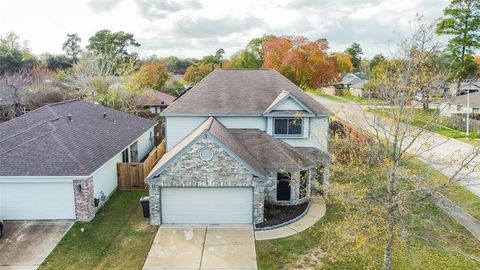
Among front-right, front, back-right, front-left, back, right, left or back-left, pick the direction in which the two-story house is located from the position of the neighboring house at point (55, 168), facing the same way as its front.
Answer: left

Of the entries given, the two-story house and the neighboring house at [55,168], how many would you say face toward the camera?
2

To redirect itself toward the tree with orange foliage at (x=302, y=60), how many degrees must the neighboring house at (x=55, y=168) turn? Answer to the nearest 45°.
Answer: approximately 135° to its left

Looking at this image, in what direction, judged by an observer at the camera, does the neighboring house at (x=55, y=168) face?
facing the viewer

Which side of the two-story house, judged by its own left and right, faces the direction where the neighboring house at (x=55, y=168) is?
right

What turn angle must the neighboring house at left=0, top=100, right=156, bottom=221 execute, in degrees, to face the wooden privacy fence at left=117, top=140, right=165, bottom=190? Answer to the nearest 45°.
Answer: approximately 135° to its left

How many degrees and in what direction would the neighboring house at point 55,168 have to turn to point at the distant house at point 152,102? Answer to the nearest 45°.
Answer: approximately 180°

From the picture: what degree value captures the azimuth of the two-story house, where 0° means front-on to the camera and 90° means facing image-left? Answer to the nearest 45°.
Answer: approximately 0°

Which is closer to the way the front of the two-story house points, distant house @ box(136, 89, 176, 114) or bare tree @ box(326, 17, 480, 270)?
the bare tree

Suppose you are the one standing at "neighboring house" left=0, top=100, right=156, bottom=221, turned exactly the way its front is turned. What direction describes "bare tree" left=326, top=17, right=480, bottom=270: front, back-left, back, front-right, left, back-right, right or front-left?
front-left

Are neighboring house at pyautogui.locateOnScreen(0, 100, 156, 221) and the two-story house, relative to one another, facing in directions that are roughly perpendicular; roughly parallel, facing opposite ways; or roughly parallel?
roughly parallel

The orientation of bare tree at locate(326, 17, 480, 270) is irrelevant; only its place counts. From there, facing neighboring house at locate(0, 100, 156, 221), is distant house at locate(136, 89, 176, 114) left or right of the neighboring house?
right

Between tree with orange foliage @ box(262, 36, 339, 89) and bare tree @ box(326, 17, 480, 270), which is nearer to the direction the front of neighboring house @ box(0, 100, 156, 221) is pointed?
the bare tree
